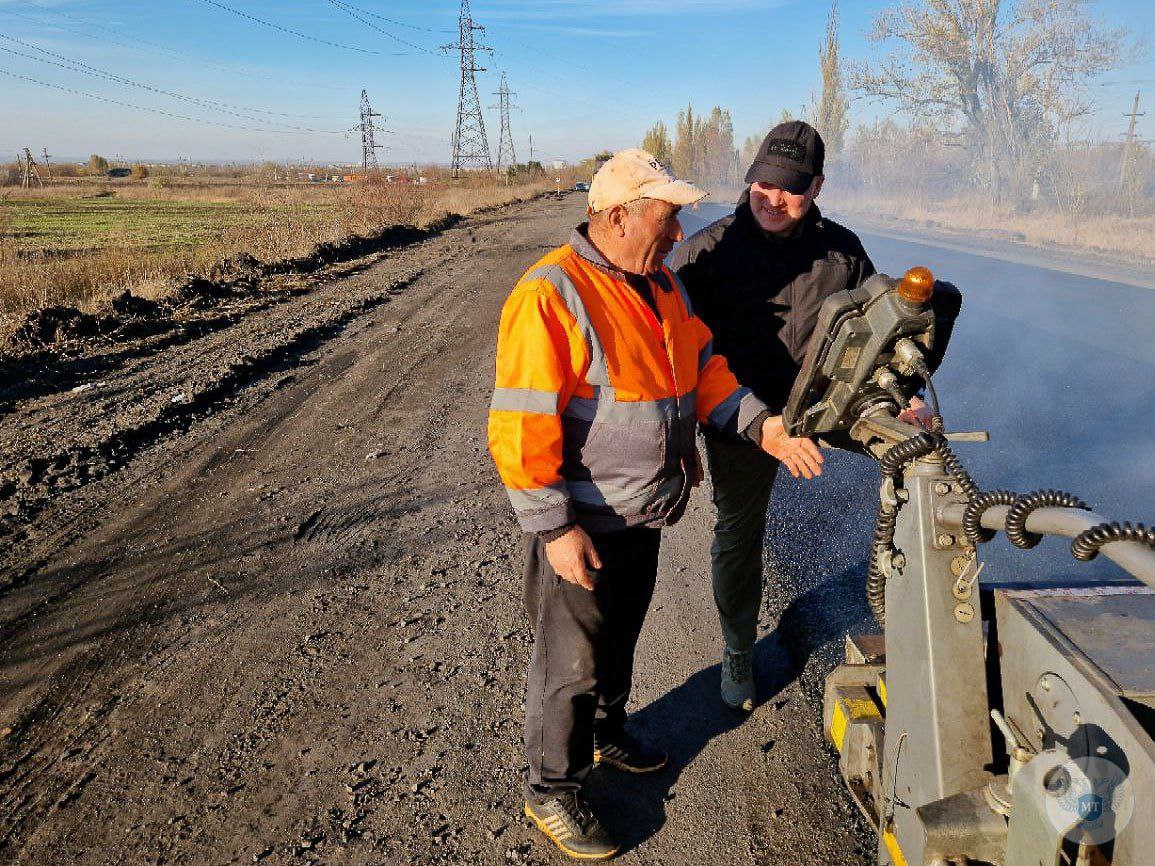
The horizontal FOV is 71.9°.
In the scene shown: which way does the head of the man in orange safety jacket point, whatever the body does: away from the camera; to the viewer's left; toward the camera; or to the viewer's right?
to the viewer's right

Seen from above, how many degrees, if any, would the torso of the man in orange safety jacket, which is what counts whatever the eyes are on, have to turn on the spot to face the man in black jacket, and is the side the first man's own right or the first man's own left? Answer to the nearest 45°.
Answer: approximately 90° to the first man's own left

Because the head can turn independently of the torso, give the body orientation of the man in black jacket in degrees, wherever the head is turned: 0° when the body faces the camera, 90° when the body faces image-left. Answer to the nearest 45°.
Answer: approximately 0°

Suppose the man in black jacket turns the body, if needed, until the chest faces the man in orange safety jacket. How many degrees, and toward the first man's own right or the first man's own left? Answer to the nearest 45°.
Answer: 0° — they already face them

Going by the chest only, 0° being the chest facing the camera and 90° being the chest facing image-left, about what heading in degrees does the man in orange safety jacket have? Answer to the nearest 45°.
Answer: approximately 315°
